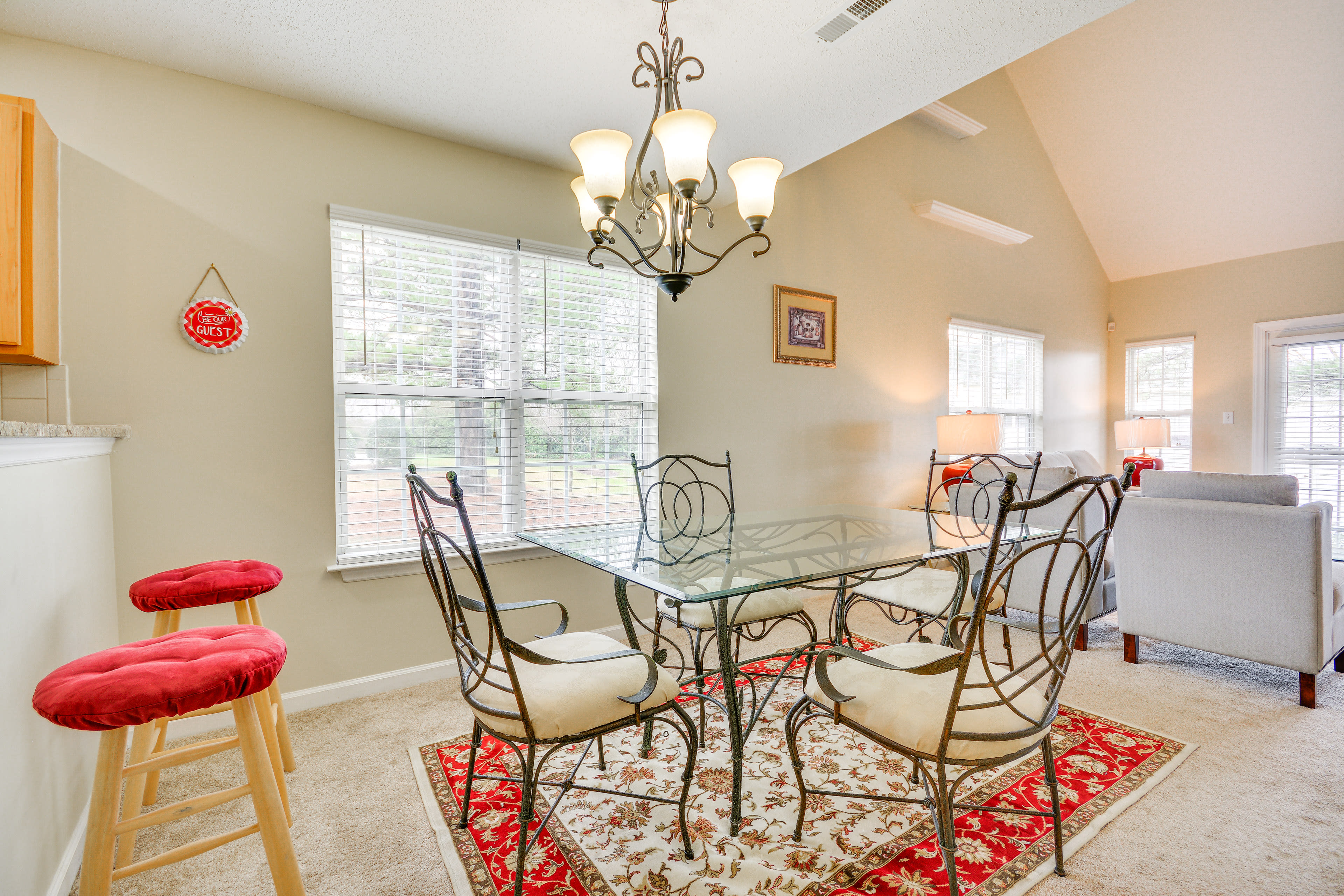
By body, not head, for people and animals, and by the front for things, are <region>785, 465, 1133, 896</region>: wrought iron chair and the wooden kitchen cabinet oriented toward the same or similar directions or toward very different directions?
very different directions

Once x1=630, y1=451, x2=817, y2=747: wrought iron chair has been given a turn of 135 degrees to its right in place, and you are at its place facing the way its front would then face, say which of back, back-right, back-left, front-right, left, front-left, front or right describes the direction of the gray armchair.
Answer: back

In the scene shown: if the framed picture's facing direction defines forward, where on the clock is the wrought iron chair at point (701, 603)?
The wrought iron chair is roughly at 2 o'clock from the framed picture.

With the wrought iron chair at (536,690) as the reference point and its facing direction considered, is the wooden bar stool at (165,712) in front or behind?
behind

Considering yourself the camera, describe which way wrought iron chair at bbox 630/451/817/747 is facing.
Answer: facing the viewer and to the right of the viewer

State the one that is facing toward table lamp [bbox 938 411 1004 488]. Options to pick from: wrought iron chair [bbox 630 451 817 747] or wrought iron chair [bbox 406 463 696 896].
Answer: wrought iron chair [bbox 406 463 696 896]

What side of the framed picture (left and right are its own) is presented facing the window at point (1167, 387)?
left

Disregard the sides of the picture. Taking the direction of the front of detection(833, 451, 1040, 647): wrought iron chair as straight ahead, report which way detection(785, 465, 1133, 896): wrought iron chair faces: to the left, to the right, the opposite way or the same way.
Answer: to the right

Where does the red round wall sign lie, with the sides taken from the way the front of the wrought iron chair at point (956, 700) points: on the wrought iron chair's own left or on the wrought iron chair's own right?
on the wrought iron chair's own left

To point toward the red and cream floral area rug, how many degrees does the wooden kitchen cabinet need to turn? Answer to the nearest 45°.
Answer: approximately 45° to its left

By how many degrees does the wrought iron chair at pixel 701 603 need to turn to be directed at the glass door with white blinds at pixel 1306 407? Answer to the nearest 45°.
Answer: approximately 90° to its left

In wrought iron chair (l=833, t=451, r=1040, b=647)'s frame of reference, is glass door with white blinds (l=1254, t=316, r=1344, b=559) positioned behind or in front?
behind

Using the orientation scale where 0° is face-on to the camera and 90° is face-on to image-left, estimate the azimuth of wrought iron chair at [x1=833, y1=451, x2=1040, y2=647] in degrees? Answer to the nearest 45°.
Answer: approximately 45°

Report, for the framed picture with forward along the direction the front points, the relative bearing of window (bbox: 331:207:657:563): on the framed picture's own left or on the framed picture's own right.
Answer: on the framed picture's own right
